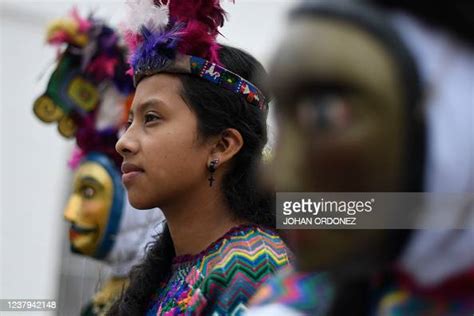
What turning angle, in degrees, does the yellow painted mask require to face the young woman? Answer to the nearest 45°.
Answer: approximately 90° to its left

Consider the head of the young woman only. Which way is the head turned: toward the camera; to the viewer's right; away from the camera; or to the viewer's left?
to the viewer's left

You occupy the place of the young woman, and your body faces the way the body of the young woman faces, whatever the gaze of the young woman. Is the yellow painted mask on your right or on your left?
on your right

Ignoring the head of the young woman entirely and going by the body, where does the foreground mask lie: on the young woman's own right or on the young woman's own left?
on the young woman's own left
